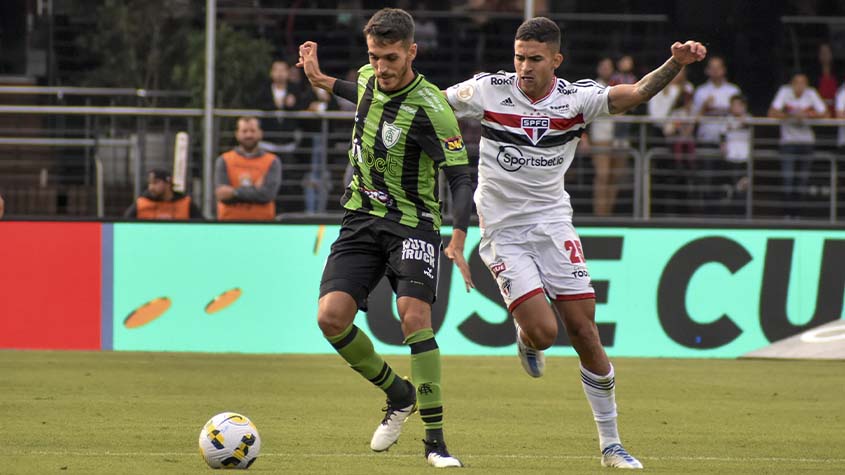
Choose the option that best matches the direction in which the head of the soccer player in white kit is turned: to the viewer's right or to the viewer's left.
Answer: to the viewer's left

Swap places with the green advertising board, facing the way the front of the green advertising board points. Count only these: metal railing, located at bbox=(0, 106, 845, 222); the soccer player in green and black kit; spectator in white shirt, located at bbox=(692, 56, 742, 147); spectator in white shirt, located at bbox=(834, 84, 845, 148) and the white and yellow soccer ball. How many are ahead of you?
2

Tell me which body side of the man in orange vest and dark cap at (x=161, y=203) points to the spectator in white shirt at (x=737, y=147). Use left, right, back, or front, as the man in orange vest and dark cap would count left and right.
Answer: left

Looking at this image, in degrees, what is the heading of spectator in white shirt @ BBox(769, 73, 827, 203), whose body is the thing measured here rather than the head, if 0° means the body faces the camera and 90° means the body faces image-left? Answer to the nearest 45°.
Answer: approximately 0°

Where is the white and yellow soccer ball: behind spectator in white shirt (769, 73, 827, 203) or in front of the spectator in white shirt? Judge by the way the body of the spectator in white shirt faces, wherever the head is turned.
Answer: in front

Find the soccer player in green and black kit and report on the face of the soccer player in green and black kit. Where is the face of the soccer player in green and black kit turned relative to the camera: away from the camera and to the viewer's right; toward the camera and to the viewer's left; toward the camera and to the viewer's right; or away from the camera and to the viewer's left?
toward the camera and to the viewer's left

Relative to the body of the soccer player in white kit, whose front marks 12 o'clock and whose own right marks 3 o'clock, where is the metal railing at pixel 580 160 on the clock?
The metal railing is roughly at 6 o'clock from the soccer player in white kit.
